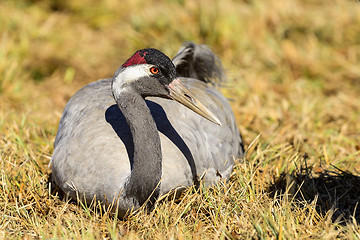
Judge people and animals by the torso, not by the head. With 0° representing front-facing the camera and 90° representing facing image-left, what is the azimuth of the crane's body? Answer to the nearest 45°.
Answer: approximately 0°
